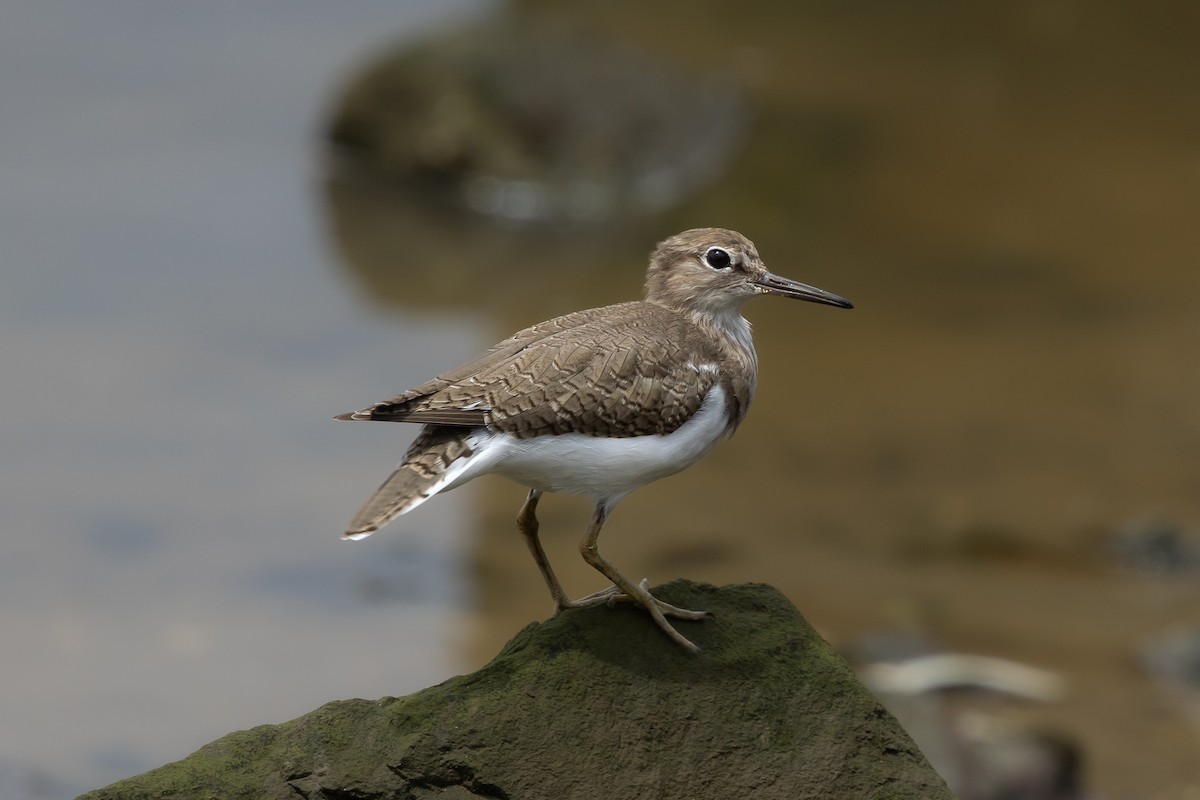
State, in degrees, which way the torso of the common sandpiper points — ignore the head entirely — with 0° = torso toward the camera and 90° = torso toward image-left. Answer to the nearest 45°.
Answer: approximately 270°
